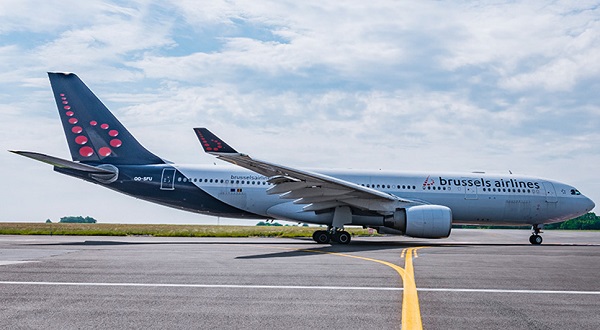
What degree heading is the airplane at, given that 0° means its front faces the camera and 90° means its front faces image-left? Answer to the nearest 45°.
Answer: approximately 270°
